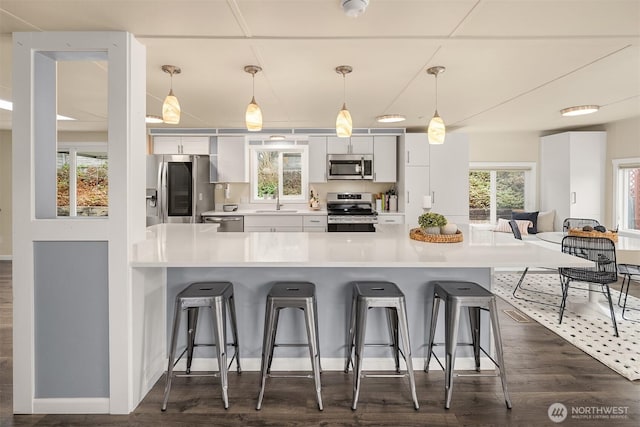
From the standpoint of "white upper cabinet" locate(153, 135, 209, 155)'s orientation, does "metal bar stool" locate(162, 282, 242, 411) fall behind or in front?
in front

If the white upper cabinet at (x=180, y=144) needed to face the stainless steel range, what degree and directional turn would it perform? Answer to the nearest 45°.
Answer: approximately 90° to its left

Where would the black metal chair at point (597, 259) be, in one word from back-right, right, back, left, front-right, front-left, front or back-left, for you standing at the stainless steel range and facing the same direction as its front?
front-left

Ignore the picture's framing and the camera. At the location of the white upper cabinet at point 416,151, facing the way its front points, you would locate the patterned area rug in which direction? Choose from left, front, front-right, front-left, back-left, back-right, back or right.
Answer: front-left

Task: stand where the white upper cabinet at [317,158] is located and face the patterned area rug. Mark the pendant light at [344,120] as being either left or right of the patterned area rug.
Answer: right

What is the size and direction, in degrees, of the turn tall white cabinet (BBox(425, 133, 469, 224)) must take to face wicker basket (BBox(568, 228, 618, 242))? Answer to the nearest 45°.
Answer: approximately 45° to its left

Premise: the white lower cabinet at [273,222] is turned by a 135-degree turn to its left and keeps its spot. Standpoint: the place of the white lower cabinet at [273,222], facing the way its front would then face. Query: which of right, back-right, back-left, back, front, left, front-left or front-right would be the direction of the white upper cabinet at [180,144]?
back-left

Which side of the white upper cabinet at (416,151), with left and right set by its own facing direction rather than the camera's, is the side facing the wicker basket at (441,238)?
front

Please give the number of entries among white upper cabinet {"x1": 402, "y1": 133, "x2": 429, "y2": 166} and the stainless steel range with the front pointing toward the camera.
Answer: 2

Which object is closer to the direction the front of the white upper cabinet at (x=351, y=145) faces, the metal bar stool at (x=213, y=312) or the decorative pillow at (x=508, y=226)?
the metal bar stool

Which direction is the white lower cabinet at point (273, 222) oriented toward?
toward the camera

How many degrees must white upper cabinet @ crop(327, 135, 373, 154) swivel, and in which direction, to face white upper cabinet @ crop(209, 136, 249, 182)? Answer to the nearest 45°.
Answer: approximately 90° to its right

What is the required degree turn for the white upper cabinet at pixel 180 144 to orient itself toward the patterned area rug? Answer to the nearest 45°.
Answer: approximately 45° to its left

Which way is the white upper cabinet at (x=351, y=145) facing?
toward the camera

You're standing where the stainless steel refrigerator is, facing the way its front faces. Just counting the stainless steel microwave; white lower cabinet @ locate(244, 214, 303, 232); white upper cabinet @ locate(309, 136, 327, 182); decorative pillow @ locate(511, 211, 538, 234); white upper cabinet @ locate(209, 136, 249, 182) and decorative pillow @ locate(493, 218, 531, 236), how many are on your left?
6

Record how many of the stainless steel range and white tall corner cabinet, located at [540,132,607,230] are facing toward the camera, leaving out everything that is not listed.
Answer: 2

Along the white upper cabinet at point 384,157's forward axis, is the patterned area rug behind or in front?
in front

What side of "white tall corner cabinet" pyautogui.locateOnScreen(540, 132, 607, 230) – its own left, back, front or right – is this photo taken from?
front

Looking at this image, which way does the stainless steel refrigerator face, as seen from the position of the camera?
facing the viewer
